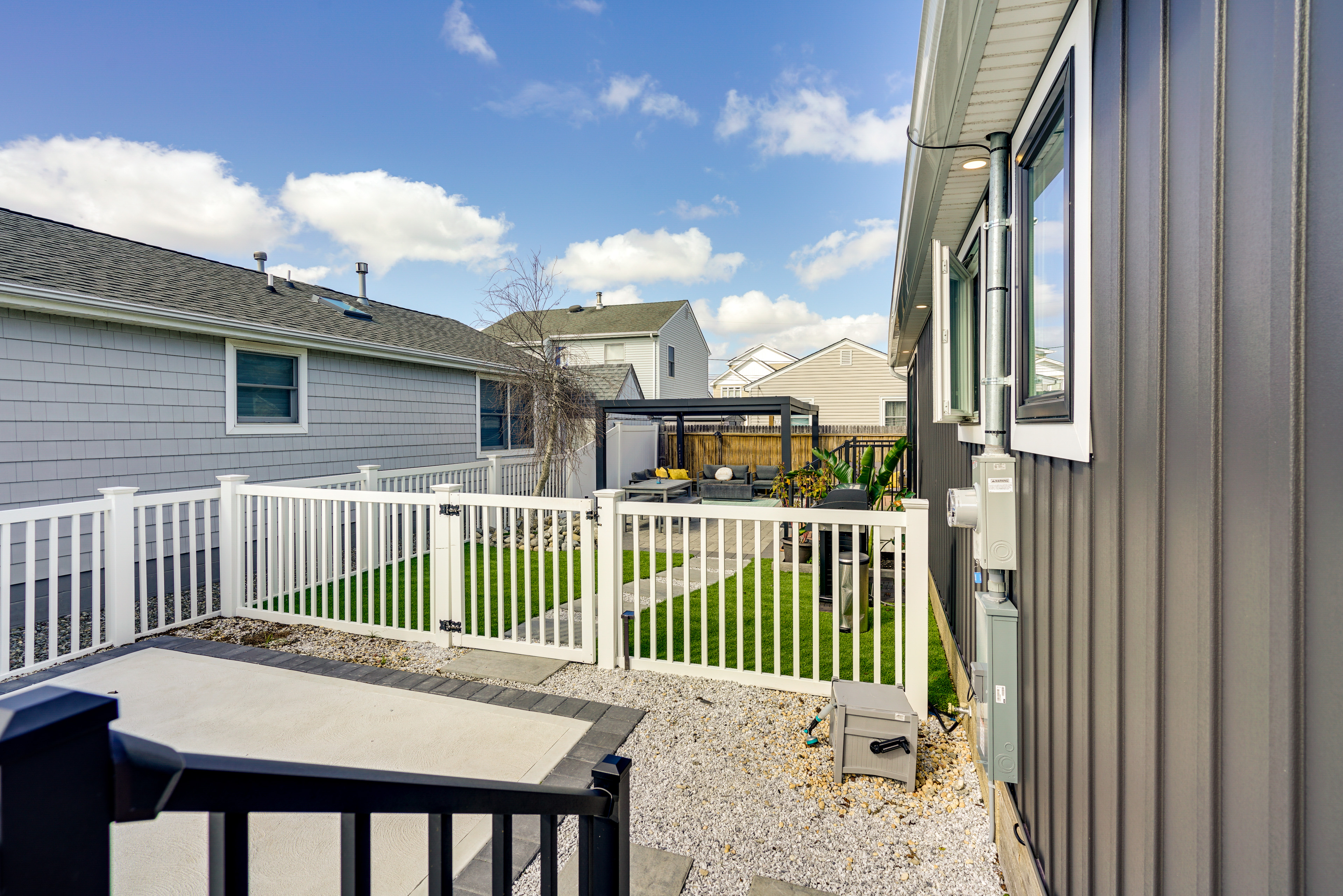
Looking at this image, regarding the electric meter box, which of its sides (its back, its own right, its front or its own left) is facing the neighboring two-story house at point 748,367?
right

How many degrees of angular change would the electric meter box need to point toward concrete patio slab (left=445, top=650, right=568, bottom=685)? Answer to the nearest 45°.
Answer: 0° — it already faces it

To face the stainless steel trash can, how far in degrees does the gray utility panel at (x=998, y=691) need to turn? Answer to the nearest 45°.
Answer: approximately 90° to its right

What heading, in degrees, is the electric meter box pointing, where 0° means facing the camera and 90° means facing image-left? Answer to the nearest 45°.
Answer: approximately 90°

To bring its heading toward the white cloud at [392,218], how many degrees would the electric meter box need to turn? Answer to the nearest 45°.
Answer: approximately 45° to its right

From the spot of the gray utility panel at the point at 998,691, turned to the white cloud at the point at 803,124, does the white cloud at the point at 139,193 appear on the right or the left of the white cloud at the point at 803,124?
left

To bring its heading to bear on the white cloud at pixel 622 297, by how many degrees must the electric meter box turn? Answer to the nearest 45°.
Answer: approximately 45° to its right

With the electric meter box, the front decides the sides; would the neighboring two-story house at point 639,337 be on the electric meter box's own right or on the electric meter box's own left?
on the electric meter box's own right

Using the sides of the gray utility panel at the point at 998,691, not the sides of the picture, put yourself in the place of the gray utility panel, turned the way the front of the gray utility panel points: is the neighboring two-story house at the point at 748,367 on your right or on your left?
on your right

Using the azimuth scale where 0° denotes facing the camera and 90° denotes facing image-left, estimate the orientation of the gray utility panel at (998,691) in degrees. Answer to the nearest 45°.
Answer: approximately 90°

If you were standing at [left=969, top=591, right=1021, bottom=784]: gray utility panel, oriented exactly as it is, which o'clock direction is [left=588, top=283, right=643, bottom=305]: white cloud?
The white cloud is roughly at 2 o'clock from the gray utility panel.

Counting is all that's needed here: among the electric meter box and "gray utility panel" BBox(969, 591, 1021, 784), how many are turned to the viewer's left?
2

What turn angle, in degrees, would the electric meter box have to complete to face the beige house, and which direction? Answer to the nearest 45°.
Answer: approximately 90° to its right
